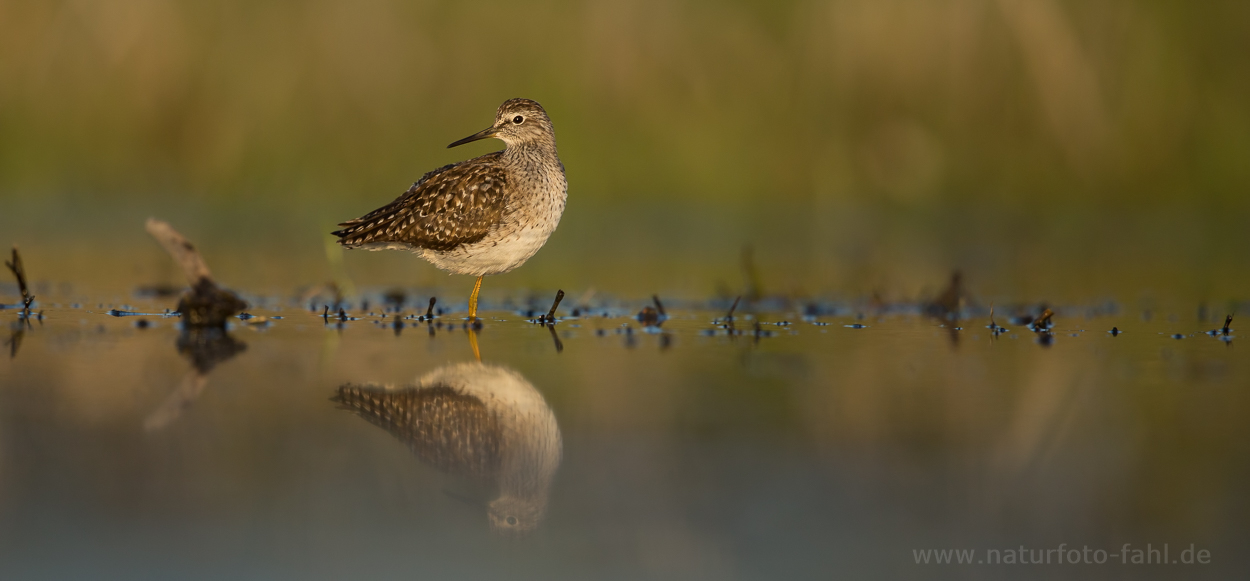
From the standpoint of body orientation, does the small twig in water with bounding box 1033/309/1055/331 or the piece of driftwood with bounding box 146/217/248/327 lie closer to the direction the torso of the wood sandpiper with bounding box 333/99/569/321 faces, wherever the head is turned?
the small twig in water

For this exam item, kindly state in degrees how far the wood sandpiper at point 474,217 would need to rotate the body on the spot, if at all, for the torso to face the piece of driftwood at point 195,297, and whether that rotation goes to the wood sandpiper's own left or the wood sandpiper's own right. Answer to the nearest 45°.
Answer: approximately 180°

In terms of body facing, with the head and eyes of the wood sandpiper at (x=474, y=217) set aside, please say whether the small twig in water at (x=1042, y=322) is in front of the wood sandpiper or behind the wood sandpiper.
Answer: in front

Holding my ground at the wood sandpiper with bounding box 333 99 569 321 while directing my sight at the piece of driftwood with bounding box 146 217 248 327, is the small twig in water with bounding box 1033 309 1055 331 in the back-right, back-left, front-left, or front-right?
back-left

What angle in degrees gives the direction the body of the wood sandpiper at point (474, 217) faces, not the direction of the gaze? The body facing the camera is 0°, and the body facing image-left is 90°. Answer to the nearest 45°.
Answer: approximately 270°
